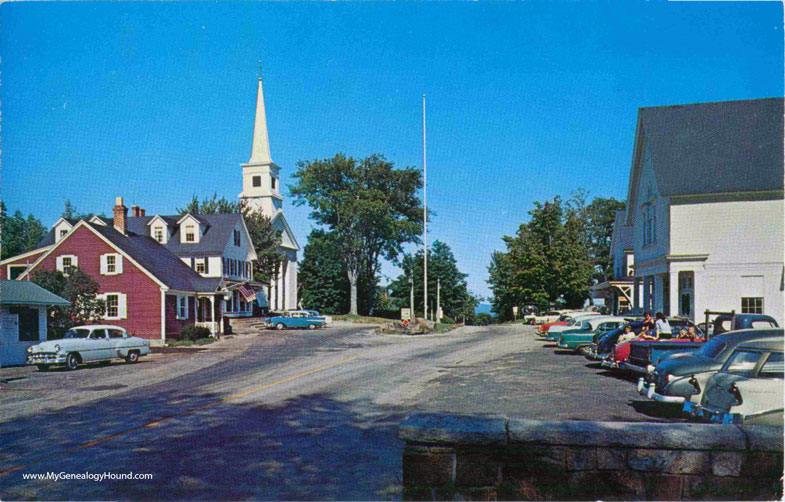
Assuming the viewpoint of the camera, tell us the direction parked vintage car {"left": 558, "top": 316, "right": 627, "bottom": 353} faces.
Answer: facing away from the viewer and to the right of the viewer

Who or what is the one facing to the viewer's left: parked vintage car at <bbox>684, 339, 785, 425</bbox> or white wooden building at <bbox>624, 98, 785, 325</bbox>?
the white wooden building

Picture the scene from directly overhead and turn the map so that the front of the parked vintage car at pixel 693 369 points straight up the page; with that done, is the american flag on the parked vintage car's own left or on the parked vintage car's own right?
on the parked vintage car's own left

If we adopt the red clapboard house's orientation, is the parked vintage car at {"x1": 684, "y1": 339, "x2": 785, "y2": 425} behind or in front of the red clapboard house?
in front

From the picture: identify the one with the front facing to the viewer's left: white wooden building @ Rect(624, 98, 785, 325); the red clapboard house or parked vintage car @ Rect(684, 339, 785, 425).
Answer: the white wooden building

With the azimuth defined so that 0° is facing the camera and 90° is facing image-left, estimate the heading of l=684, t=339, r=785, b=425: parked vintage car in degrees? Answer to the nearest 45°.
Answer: approximately 225°

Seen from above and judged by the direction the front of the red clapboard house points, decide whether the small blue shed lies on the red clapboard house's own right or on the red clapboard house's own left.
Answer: on the red clapboard house's own right

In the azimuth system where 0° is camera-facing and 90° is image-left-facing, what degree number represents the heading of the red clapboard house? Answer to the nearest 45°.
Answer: approximately 315°

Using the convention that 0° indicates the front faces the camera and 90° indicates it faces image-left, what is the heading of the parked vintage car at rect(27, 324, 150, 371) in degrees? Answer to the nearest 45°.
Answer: approximately 45°

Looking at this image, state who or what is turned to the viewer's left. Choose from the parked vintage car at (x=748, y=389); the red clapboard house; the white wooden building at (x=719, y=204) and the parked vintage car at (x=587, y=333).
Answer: the white wooden building

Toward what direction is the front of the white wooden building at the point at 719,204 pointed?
to the viewer's left
